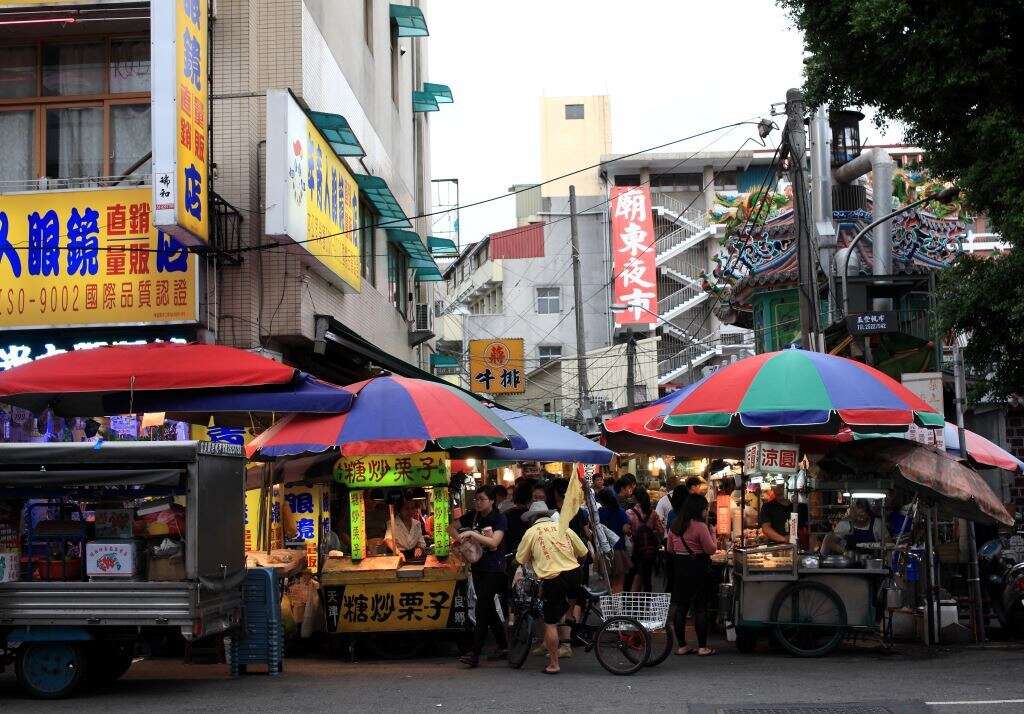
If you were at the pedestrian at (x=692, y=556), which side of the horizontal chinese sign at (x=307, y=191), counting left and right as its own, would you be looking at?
front

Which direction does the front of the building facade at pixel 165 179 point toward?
toward the camera

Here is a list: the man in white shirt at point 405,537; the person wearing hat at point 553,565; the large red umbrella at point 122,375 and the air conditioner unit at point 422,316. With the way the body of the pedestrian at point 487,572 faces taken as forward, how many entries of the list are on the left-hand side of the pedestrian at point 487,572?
1

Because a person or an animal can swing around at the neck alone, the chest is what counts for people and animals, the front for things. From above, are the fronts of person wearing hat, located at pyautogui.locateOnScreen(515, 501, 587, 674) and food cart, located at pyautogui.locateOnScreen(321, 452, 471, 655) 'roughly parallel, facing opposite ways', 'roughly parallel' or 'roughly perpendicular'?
roughly parallel, facing opposite ways

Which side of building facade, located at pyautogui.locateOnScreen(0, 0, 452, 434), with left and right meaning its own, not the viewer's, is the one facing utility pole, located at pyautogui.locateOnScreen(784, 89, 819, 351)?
left

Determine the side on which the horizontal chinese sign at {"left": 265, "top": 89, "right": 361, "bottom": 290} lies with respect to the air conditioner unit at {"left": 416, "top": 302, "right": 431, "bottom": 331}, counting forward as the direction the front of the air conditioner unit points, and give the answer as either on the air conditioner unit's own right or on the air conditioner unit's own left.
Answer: on the air conditioner unit's own right

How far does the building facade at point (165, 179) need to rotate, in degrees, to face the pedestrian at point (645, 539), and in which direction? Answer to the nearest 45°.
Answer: approximately 90° to its left

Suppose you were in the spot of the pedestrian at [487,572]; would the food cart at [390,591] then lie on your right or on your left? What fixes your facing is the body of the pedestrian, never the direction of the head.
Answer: on your right

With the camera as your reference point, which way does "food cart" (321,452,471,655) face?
facing the viewer

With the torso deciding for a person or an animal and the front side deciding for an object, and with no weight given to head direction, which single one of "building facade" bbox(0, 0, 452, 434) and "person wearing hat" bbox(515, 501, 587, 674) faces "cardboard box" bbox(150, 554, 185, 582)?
the building facade

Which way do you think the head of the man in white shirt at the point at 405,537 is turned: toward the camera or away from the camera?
toward the camera

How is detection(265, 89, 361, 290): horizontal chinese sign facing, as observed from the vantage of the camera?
facing the viewer and to the right of the viewer

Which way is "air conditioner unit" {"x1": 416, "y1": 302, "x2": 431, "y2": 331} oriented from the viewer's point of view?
to the viewer's right

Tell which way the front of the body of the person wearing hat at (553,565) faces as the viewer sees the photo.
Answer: away from the camera

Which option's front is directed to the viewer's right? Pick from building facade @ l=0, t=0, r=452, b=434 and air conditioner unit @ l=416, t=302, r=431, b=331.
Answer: the air conditioner unit

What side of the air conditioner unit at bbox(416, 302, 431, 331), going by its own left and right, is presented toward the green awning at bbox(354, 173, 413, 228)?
right

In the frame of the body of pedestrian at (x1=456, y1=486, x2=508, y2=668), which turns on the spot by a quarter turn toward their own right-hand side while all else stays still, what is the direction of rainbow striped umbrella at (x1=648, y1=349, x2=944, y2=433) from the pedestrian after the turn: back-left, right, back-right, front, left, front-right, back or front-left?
back-right

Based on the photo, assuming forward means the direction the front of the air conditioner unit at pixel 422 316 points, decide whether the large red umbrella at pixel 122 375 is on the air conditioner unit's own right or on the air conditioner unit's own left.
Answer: on the air conditioner unit's own right

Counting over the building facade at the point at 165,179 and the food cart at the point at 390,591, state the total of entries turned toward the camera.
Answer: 2

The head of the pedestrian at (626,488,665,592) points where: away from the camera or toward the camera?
away from the camera

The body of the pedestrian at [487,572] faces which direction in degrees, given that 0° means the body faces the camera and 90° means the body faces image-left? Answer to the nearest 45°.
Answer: approximately 45°
